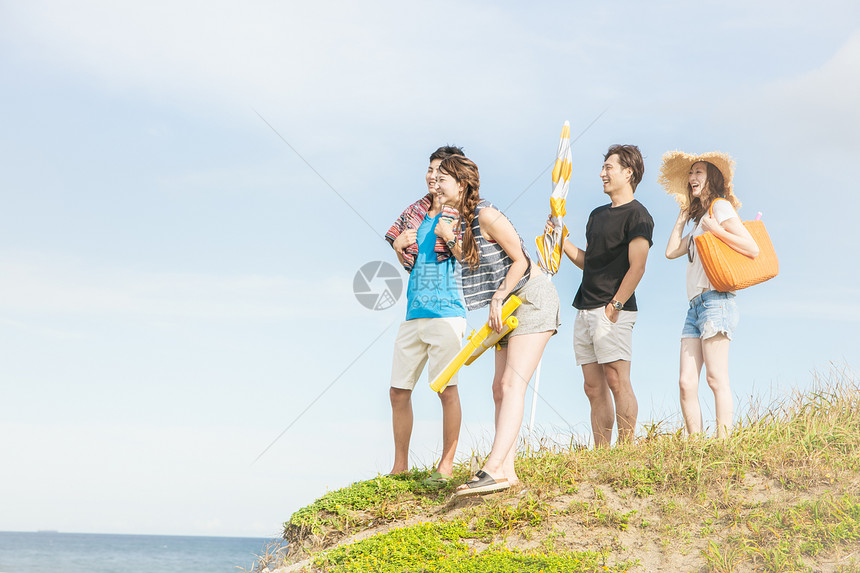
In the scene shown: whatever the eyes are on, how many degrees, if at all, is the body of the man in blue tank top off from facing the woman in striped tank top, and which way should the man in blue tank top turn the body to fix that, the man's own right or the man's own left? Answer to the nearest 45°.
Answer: approximately 90° to the man's own left

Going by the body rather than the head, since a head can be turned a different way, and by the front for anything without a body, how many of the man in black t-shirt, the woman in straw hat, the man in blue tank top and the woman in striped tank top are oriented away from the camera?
0

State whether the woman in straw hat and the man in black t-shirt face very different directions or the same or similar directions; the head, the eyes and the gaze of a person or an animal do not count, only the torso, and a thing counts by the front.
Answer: same or similar directions

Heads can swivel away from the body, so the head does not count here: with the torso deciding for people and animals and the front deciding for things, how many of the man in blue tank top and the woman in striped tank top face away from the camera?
0

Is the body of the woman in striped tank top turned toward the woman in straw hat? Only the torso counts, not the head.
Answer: no

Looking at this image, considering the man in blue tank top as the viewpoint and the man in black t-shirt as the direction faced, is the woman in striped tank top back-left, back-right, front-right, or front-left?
front-right

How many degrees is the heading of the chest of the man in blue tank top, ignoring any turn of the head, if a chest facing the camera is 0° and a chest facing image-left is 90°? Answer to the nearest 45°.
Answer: approximately 45°

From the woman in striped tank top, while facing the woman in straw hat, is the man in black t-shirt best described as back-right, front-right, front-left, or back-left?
front-left

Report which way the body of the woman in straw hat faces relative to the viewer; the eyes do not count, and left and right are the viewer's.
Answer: facing the viewer and to the left of the viewer

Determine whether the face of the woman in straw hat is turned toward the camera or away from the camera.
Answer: toward the camera

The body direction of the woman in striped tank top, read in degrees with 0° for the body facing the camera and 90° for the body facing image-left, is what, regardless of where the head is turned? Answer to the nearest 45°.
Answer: approximately 90°

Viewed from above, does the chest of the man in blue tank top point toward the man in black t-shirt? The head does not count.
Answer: no

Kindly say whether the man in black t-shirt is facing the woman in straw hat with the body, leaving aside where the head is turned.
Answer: no
